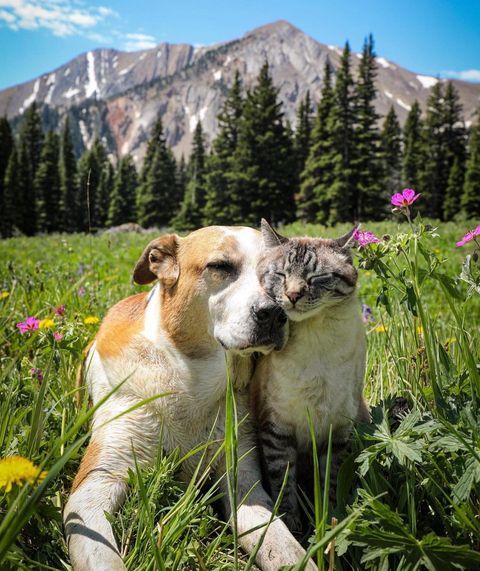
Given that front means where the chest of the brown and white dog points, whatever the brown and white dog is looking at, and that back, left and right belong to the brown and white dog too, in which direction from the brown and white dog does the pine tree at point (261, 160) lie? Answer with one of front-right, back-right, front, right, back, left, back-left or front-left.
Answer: back-left

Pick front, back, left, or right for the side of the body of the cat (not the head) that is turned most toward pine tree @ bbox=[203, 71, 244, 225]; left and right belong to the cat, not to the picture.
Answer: back

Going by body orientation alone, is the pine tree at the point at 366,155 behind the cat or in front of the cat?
behind

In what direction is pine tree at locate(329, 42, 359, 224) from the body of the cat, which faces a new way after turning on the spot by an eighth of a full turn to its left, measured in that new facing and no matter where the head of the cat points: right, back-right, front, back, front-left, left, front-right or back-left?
back-left

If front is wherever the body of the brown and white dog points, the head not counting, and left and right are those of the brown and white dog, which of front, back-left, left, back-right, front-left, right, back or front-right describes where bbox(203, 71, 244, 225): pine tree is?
back-left

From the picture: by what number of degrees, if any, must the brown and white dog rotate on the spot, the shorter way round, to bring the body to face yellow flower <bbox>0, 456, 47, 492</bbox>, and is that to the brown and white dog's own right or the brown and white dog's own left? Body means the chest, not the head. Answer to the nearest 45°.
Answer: approximately 45° to the brown and white dog's own right

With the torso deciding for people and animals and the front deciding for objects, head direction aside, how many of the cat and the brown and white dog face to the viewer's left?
0

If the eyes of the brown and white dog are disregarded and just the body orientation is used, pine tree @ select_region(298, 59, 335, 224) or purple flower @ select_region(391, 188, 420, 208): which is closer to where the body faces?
the purple flower

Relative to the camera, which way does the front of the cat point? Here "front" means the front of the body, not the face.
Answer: toward the camera

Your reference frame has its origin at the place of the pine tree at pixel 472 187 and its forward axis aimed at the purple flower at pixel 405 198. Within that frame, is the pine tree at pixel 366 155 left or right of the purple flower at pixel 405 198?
right

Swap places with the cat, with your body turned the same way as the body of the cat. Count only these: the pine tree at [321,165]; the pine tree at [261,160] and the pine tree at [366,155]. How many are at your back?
3

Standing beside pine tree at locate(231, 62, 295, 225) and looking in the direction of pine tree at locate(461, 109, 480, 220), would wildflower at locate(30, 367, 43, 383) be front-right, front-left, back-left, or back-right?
back-right

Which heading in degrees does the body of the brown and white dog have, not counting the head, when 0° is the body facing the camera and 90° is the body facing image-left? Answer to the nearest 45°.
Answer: approximately 315°
